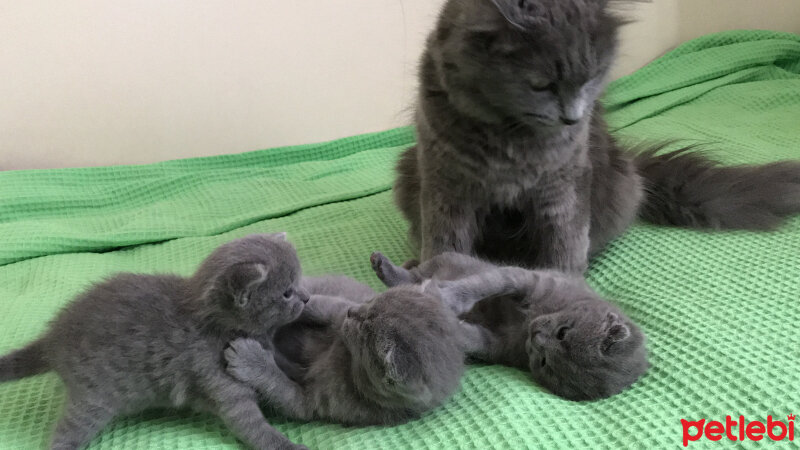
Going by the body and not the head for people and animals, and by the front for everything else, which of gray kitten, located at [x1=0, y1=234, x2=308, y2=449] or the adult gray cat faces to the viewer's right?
the gray kitten

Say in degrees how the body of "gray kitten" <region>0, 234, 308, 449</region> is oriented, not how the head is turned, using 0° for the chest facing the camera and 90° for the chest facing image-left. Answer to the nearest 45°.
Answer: approximately 270°

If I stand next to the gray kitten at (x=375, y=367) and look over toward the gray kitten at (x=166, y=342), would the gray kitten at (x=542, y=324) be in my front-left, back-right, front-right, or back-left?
back-right

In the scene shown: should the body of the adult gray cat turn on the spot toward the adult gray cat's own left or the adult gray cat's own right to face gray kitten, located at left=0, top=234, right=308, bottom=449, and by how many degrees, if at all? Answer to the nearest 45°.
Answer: approximately 45° to the adult gray cat's own right

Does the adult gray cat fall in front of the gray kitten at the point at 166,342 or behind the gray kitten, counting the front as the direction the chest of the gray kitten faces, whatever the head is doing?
in front
